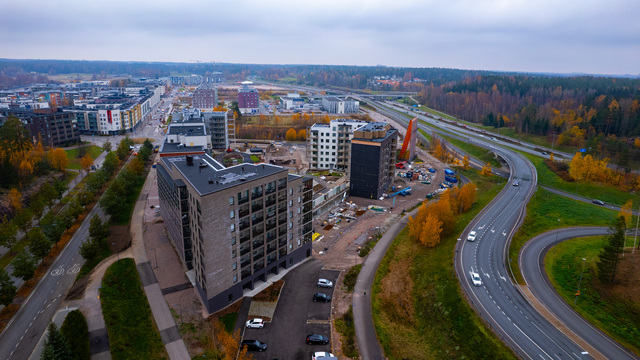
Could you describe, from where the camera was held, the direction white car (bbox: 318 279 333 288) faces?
facing to the right of the viewer

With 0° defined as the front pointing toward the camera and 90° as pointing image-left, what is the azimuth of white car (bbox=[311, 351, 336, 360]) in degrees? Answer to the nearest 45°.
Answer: approximately 270°

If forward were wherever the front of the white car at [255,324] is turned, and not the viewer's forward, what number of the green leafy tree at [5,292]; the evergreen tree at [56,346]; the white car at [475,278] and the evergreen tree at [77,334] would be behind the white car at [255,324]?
1

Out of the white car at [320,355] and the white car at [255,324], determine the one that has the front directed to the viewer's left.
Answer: the white car at [255,324]

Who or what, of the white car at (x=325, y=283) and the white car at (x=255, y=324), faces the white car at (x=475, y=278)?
the white car at (x=325, y=283)

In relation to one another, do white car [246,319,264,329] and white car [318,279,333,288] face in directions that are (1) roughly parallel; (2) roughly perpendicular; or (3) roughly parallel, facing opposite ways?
roughly parallel, facing opposite ways

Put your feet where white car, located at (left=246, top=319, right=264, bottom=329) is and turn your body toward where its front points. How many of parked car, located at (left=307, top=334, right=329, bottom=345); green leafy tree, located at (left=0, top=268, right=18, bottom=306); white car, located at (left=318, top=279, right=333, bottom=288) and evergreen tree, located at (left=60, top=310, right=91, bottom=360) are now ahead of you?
2

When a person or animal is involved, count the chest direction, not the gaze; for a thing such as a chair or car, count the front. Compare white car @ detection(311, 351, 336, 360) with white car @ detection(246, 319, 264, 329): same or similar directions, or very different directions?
very different directions

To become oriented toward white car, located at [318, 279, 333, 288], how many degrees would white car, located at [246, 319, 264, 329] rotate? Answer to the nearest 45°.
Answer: approximately 135° to its right

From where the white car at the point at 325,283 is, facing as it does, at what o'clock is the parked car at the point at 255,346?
The parked car is roughly at 4 o'clock from the white car.

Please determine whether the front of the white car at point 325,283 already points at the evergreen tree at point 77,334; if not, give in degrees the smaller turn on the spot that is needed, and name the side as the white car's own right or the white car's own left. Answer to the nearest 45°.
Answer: approximately 135° to the white car's own right

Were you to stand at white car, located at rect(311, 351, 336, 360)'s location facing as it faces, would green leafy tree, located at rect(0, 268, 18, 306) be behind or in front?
behind

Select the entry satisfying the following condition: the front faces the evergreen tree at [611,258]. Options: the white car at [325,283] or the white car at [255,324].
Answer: the white car at [325,283]

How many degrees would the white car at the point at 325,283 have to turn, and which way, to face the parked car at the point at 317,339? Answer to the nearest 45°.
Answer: approximately 90° to its right

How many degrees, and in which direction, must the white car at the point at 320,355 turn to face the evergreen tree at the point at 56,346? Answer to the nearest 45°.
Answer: approximately 180°

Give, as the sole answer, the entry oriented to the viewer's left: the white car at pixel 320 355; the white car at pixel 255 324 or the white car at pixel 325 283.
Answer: the white car at pixel 255 324

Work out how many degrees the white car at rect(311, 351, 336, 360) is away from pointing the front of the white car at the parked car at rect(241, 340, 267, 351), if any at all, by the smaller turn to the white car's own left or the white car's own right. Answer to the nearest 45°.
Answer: approximately 180°

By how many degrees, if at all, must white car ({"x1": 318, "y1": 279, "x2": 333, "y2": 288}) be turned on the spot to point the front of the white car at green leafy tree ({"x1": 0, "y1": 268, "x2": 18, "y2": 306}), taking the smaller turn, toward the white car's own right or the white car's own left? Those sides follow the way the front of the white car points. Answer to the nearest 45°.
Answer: approximately 180°

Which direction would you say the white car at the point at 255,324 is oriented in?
to the viewer's left

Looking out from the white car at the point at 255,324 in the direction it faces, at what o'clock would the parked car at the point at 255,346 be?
The parked car is roughly at 9 o'clock from the white car.
